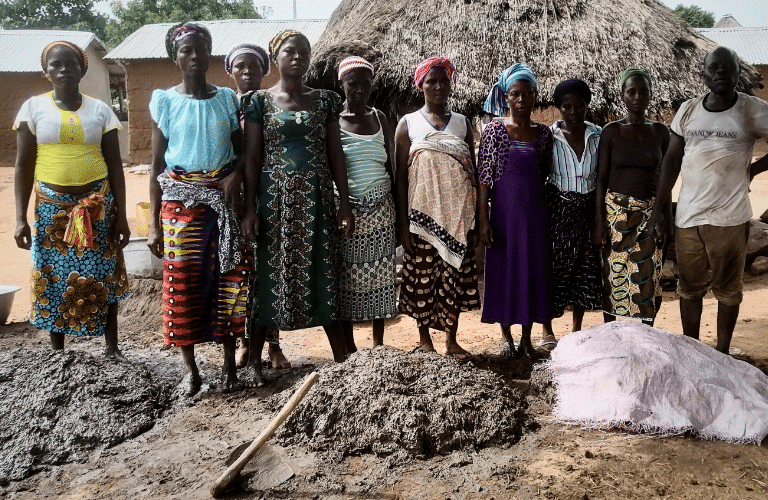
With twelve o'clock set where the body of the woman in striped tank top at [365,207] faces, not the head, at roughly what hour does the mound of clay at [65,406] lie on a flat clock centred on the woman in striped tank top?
The mound of clay is roughly at 2 o'clock from the woman in striped tank top.

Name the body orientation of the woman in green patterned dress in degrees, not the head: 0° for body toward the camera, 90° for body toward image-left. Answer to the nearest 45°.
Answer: approximately 0°

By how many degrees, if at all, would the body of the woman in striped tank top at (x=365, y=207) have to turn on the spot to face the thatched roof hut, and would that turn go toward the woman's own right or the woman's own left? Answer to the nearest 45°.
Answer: approximately 135° to the woman's own left

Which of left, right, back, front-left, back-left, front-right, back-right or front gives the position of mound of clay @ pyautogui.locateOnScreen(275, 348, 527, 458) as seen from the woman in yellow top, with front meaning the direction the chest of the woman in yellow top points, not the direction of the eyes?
front-left

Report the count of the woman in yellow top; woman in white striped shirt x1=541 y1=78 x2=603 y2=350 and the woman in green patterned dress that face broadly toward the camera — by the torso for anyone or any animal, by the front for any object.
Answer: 3

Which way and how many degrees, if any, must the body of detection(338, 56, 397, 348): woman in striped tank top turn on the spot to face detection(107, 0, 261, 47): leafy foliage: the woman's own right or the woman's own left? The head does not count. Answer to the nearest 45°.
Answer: approximately 180°

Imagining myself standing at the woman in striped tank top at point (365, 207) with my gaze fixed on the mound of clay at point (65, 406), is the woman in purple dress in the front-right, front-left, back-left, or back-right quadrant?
back-left

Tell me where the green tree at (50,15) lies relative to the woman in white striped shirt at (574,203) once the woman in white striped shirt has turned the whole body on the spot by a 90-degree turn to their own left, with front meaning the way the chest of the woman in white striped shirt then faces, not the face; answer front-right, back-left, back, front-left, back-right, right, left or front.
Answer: back-left
